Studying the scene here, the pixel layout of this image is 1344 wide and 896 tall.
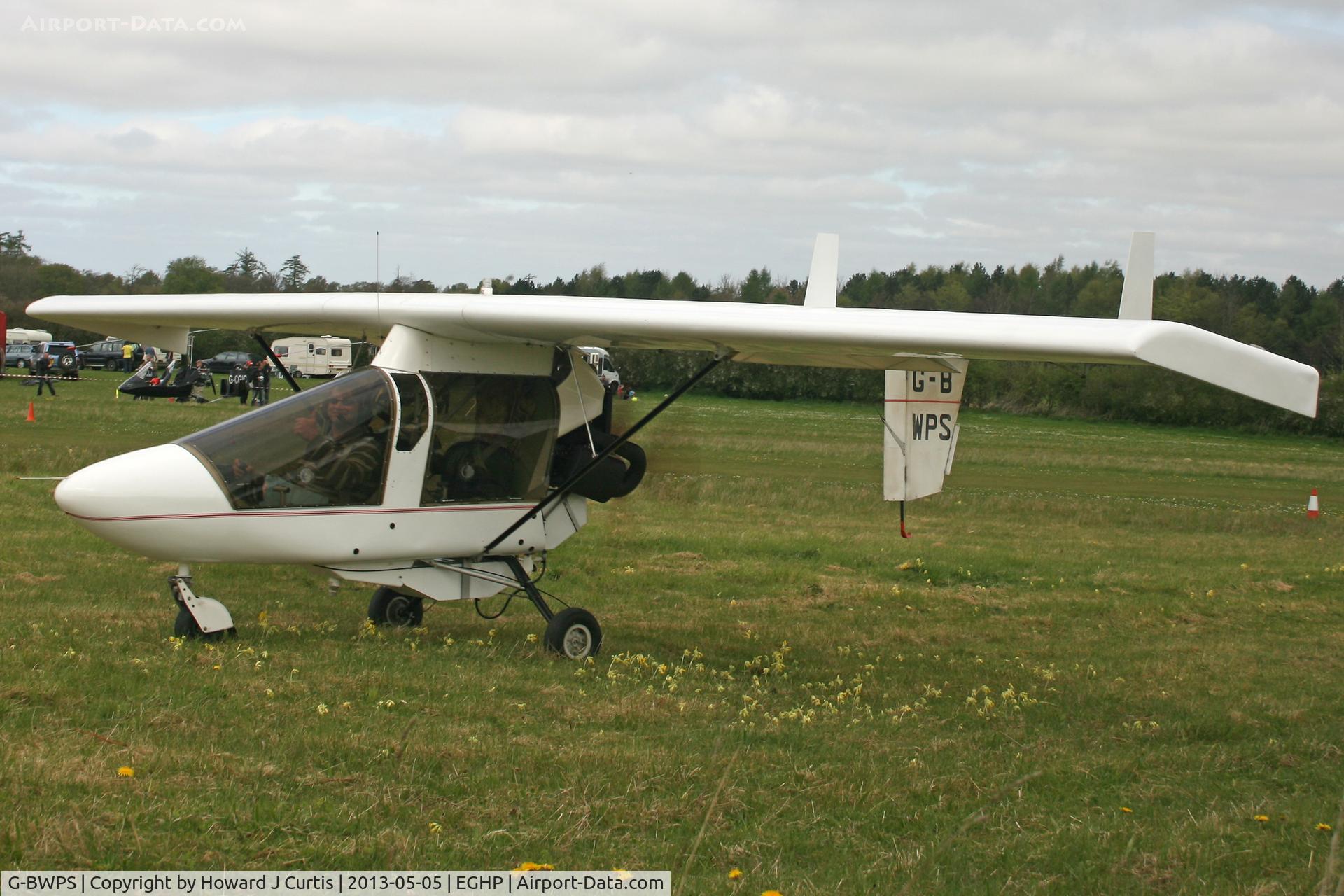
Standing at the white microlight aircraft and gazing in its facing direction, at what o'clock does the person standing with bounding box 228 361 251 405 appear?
The person standing is roughly at 4 o'clock from the white microlight aircraft.

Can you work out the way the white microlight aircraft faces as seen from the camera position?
facing the viewer and to the left of the viewer

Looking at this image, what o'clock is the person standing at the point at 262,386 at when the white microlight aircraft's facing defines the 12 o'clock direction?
The person standing is roughly at 4 o'clock from the white microlight aircraft.

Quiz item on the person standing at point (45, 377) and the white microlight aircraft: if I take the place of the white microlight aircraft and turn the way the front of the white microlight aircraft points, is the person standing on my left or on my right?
on my right

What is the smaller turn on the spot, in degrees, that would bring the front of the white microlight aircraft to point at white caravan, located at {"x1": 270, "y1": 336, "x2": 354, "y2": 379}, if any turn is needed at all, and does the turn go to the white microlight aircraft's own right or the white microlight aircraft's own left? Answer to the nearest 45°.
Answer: approximately 135° to the white microlight aircraft's own right

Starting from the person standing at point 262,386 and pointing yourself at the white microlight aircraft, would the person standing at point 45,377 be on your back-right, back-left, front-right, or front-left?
back-right
